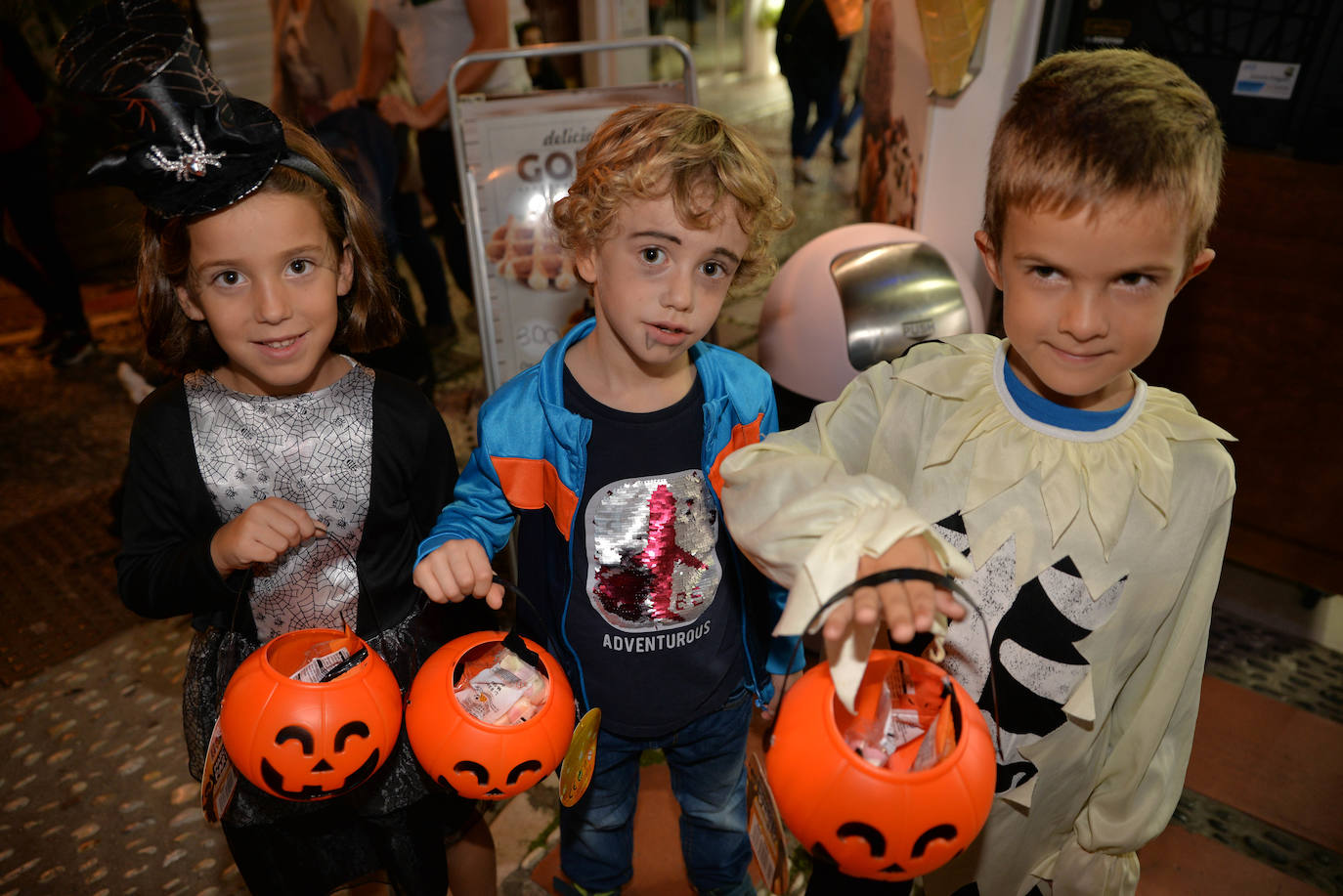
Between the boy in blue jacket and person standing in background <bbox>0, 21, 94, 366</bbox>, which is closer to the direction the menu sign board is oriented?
the boy in blue jacket

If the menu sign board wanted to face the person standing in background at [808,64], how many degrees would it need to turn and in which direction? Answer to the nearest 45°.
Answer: approximately 135° to its left

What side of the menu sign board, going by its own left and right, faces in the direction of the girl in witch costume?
front

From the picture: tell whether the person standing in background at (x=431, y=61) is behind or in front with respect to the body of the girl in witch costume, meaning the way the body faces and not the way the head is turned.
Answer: behind

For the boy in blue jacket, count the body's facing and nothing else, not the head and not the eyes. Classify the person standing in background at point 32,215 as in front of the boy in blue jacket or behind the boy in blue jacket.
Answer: behind

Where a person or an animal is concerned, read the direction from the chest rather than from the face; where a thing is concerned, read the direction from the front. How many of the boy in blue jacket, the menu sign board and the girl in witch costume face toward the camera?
3

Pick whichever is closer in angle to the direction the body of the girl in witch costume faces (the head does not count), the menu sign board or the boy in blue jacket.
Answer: the boy in blue jacket

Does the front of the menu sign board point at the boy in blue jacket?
yes

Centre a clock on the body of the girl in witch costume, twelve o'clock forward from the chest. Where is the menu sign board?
The menu sign board is roughly at 7 o'clock from the girl in witch costume.

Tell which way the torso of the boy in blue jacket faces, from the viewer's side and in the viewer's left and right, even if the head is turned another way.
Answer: facing the viewer

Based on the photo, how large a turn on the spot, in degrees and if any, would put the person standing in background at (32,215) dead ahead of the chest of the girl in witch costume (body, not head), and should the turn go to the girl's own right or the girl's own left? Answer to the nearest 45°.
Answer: approximately 180°
